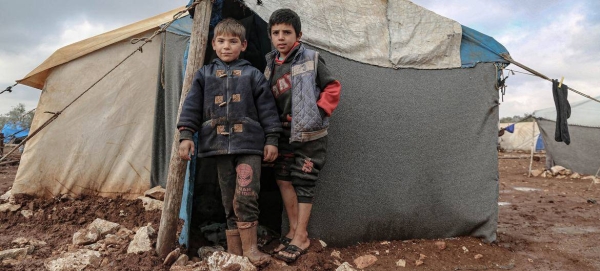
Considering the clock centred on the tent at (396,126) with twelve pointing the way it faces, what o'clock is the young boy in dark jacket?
The young boy in dark jacket is roughly at 2 o'clock from the tent.

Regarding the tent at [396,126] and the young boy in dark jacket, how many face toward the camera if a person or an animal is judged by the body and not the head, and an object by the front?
2

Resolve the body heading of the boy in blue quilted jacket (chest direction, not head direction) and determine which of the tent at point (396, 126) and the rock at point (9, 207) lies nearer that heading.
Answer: the rock

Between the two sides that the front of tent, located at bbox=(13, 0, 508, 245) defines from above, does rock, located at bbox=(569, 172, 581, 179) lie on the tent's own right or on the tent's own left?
on the tent's own left

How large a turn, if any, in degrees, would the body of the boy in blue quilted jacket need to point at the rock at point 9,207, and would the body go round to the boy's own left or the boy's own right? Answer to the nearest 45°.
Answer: approximately 90° to the boy's own right

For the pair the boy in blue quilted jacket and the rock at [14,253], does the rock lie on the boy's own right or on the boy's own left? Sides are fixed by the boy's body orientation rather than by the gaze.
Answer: on the boy's own right

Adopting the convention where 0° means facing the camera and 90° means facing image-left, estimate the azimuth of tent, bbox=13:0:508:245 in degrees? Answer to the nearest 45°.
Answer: approximately 0°

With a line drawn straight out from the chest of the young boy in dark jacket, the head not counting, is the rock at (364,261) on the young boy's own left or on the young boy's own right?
on the young boy's own left
